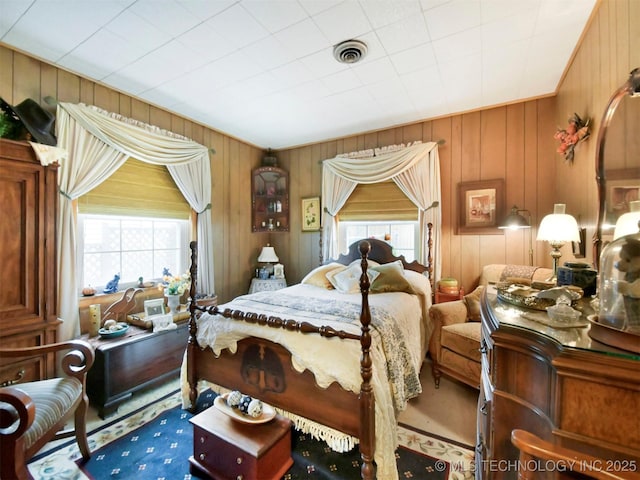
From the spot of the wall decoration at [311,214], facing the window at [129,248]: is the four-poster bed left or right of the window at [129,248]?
left

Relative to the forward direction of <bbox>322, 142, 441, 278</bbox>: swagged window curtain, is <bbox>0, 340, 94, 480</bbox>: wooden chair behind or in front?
in front

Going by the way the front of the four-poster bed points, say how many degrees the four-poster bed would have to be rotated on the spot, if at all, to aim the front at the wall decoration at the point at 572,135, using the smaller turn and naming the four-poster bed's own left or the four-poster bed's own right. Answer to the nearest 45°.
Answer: approximately 135° to the four-poster bed's own left

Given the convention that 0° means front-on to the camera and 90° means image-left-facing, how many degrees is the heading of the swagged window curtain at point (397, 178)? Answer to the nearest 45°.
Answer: approximately 45°

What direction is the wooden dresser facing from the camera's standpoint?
to the viewer's left

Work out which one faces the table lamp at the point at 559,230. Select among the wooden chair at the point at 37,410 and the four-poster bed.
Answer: the wooden chair

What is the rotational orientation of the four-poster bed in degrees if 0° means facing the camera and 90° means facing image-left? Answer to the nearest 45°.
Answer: approximately 45°

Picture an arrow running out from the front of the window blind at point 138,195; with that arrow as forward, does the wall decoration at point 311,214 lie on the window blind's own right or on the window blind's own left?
on the window blind's own left

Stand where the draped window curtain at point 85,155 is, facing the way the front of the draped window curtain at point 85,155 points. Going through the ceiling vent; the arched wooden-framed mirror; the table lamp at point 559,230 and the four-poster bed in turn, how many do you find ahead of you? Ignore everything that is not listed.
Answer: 4

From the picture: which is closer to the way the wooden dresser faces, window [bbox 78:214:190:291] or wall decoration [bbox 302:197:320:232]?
the window

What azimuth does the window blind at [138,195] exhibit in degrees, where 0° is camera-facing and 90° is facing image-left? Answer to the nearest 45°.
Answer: approximately 315°

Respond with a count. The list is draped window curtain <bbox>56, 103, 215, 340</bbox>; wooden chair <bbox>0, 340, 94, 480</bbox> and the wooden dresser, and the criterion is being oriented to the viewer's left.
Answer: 1
